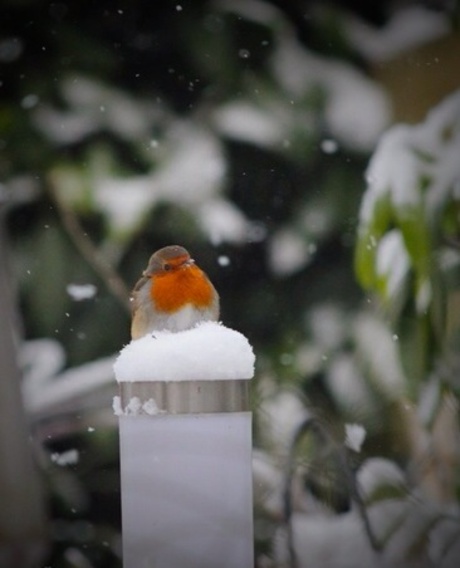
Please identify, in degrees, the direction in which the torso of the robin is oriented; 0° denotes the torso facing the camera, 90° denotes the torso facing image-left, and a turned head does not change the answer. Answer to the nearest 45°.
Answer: approximately 315°

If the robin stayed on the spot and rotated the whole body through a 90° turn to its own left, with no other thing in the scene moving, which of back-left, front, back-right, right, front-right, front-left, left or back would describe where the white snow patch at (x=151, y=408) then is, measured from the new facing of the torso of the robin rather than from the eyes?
back-right
